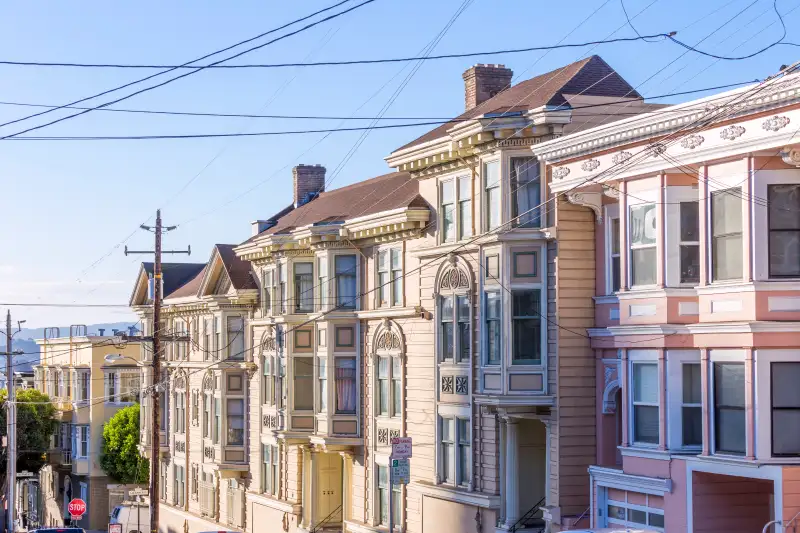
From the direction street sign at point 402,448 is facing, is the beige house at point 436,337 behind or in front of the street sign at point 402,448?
behind

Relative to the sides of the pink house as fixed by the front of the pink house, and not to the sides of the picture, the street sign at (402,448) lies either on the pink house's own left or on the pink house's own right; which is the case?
on the pink house's own right

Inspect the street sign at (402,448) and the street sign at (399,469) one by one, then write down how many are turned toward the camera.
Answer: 2

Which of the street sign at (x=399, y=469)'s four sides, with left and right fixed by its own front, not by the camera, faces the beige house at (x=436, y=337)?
back

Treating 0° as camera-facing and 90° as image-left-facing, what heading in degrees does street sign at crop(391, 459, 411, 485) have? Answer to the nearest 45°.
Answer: approximately 0°

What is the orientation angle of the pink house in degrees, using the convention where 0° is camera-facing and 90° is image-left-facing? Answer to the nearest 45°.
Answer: approximately 45°

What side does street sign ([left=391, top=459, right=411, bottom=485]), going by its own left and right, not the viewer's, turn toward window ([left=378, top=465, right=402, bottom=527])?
back

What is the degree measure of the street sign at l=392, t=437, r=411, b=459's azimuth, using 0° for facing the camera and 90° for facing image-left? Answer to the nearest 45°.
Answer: approximately 0°
